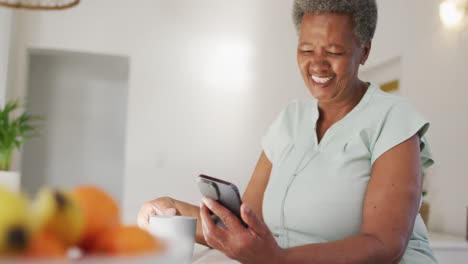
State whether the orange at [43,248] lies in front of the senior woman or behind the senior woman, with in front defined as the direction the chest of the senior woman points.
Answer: in front

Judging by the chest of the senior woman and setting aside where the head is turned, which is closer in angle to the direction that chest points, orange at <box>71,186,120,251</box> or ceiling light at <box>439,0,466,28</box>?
the orange

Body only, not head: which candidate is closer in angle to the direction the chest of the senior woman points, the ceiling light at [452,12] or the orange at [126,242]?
the orange

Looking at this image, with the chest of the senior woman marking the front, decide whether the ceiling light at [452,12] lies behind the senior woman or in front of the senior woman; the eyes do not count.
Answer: behind

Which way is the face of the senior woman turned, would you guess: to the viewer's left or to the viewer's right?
to the viewer's left

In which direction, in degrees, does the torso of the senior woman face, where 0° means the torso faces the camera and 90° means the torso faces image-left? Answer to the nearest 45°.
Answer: approximately 45°

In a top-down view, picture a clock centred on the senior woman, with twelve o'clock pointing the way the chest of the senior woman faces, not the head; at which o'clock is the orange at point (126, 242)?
The orange is roughly at 11 o'clock from the senior woman.

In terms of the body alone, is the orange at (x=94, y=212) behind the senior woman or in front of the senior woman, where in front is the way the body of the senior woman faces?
in front
